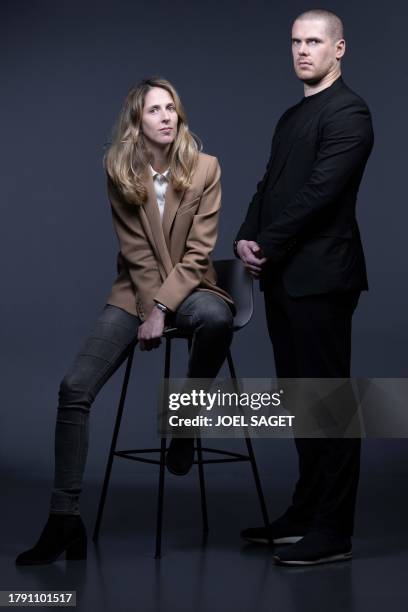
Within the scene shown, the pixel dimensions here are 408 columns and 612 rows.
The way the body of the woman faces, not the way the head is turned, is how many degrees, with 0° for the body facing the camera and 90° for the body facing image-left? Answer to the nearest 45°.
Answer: approximately 0°

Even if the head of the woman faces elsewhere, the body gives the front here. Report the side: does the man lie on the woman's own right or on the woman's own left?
on the woman's own left
